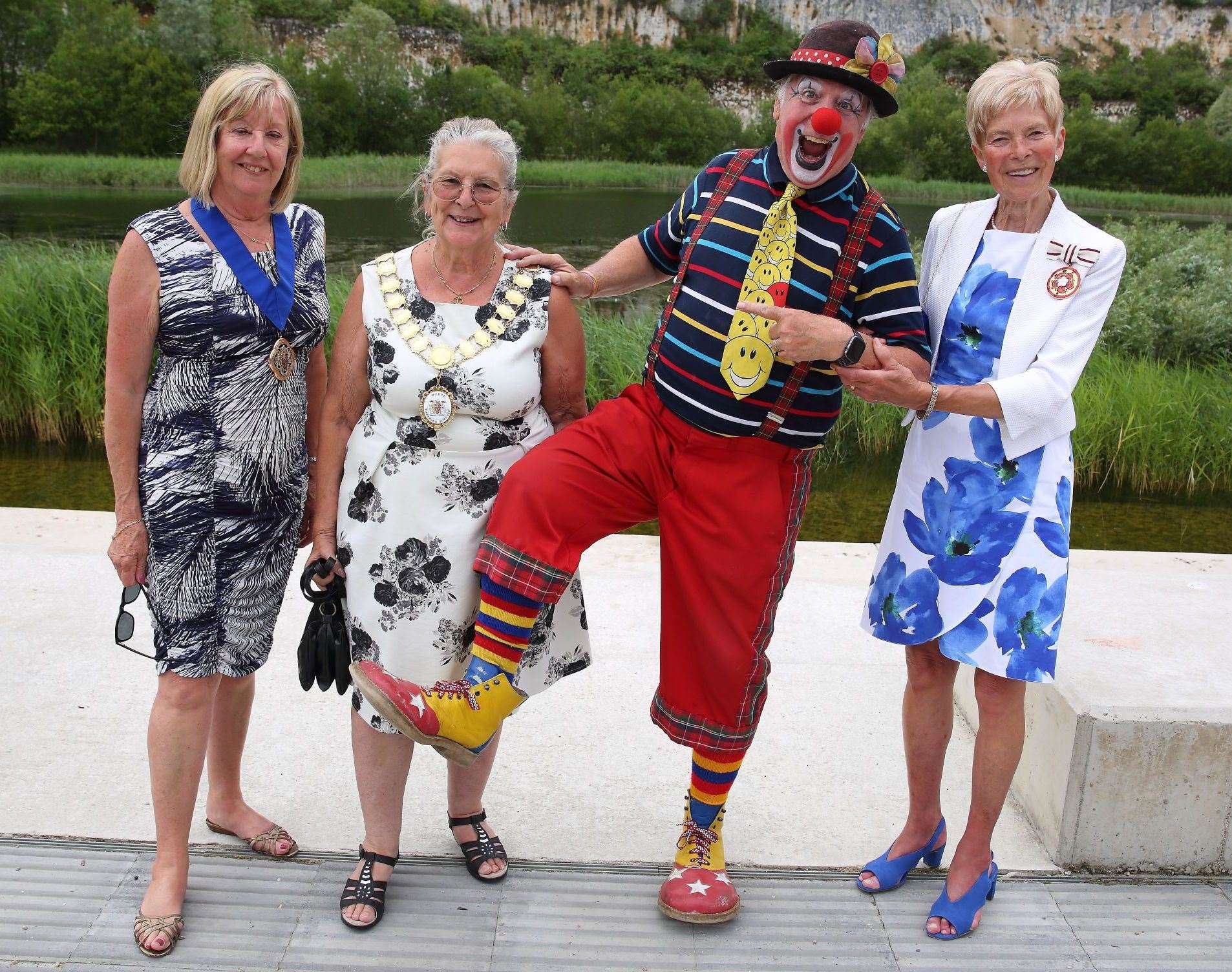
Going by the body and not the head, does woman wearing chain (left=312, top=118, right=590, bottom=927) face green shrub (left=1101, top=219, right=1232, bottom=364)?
no

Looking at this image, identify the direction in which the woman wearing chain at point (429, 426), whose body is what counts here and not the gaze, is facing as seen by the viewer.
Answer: toward the camera

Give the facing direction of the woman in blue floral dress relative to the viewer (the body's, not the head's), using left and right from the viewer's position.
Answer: facing the viewer and to the left of the viewer

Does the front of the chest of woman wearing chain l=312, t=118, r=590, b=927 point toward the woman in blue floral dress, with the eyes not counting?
no

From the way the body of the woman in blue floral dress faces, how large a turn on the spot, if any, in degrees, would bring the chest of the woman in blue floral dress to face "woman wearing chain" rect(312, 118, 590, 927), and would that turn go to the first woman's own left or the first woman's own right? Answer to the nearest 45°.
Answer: approximately 45° to the first woman's own right

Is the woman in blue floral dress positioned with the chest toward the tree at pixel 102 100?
no

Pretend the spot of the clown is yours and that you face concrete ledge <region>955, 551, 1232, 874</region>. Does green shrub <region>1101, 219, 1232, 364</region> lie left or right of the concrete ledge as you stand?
left

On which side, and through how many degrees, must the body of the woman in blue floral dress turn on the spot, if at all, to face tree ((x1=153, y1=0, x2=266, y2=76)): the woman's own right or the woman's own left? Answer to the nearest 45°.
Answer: approximately 90° to the woman's own right

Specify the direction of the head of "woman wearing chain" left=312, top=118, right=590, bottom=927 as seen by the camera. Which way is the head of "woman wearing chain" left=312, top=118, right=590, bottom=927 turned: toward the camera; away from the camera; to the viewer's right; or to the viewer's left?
toward the camera

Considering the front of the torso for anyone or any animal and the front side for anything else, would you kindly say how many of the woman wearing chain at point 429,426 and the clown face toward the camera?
2

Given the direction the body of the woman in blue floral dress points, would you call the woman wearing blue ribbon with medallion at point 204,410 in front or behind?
in front

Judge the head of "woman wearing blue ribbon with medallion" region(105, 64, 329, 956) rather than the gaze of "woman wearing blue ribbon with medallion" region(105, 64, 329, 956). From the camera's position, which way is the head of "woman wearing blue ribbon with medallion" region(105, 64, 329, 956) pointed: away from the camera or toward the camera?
toward the camera

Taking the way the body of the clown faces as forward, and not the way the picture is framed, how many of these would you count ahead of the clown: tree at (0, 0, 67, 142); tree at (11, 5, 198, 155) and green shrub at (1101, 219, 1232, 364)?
0

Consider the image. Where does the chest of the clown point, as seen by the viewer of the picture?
toward the camera

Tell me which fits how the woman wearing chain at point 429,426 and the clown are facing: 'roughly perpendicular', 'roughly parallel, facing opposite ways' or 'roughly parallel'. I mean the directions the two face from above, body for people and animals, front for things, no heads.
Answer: roughly parallel
